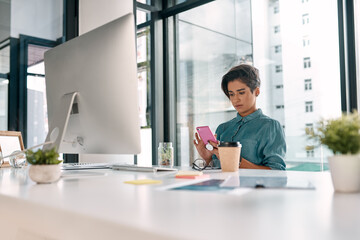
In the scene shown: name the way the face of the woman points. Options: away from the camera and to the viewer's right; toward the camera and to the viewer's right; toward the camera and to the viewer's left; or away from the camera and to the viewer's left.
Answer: toward the camera and to the viewer's left

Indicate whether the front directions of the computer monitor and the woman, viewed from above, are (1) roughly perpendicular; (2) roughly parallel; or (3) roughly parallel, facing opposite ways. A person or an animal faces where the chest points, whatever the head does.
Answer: roughly parallel, facing opposite ways

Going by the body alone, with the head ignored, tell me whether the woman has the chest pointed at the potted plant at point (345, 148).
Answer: no

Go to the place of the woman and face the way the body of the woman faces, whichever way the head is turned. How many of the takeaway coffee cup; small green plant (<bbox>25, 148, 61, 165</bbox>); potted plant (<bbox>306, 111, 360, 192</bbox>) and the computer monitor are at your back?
0

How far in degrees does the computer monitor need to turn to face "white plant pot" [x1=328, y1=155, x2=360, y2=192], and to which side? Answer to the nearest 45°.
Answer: approximately 90° to its right

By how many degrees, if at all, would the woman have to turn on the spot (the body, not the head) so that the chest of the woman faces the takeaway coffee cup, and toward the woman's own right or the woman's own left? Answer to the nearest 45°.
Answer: approximately 45° to the woman's own left

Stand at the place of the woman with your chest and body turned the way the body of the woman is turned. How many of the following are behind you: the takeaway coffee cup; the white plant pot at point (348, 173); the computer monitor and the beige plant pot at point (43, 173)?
0

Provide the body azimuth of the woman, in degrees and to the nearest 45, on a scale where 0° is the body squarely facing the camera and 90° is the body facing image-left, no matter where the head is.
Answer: approximately 45°

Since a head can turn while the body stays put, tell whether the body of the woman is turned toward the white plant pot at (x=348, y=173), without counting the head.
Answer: no

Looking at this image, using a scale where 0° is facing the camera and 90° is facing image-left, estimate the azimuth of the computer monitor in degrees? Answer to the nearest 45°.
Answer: approximately 225°
